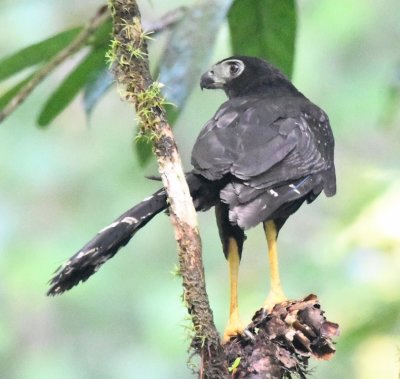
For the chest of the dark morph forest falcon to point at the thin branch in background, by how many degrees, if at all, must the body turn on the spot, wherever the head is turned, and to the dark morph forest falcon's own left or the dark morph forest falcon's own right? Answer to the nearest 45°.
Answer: approximately 90° to the dark morph forest falcon's own left

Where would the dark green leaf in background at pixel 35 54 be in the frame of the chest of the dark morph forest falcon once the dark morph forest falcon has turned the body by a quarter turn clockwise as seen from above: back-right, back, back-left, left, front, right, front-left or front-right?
back

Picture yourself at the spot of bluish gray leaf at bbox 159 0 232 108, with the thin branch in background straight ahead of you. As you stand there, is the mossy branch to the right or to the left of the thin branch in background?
left

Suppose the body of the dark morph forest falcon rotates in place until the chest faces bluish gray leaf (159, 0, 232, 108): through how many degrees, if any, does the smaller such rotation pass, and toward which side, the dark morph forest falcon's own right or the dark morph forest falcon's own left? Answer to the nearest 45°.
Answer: approximately 45° to the dark morph forest falcon's own left

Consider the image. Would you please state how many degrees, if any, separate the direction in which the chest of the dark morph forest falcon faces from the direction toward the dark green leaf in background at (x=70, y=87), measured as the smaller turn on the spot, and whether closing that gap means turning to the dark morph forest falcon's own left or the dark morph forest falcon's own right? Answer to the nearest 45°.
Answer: approximately 90° to the dark morph forest falcon's own left

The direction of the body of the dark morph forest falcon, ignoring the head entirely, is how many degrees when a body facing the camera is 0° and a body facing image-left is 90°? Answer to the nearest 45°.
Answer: approximately 225°

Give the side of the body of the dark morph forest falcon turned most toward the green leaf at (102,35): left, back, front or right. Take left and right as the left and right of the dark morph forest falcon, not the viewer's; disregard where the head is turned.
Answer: left
